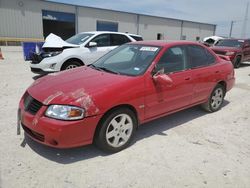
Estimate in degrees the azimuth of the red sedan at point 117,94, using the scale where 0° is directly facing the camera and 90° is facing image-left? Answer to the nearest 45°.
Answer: approximately 45°

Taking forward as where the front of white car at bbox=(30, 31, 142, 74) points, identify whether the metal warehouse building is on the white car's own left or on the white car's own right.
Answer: on the white car's own right

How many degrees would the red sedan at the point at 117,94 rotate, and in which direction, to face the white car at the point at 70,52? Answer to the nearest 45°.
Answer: approximately 135° to its right

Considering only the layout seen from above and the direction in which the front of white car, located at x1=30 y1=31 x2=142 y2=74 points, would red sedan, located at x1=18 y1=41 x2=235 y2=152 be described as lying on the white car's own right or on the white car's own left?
on the white car's own left

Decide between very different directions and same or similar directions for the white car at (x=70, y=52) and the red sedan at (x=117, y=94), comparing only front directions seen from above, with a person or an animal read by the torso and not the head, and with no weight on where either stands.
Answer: same or similar directions

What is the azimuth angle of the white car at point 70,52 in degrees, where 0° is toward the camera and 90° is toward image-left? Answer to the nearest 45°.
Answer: approximately 45°

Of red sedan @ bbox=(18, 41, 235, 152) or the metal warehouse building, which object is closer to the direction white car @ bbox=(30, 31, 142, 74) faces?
the red sedan

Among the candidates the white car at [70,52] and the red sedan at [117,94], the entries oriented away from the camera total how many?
0

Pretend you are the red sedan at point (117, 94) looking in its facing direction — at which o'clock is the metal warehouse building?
The metal warehouse building is roughly at 4 o'clock from the red sedan.
